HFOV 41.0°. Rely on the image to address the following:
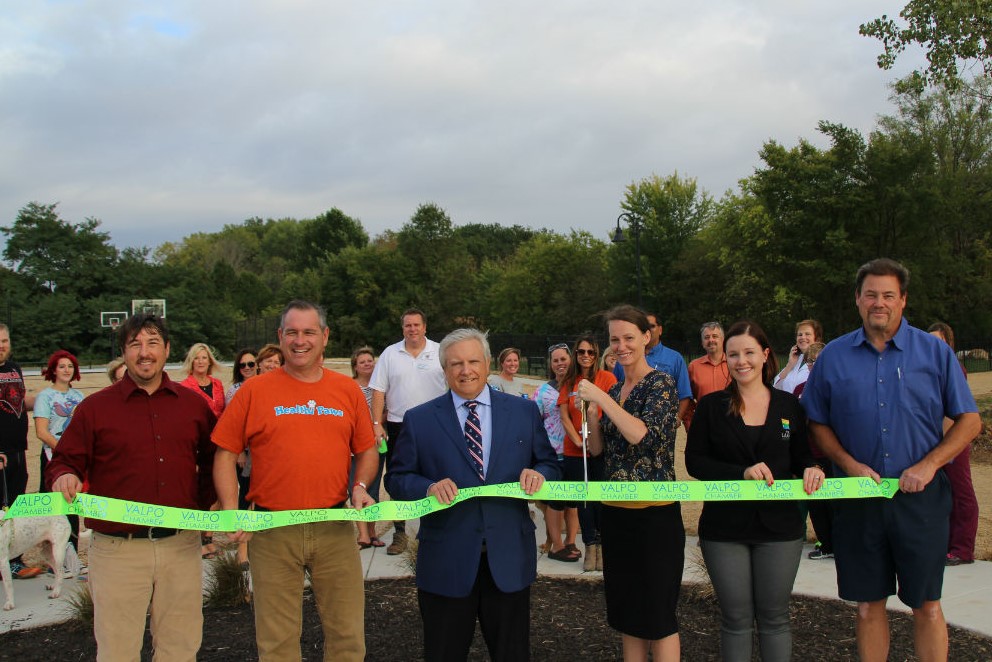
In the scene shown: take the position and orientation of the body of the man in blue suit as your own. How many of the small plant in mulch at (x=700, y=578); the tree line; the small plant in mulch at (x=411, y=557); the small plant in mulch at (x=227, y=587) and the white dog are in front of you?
0

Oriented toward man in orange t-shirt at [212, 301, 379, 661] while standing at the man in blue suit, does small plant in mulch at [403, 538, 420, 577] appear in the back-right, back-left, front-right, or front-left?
front-right

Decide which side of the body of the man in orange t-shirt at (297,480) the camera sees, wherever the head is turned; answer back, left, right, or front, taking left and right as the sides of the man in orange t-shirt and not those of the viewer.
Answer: front

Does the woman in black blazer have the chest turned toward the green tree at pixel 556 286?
no

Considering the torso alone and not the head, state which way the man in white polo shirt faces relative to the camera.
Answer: toward the camera

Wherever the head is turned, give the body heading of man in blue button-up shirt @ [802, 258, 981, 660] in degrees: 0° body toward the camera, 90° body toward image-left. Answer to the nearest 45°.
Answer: approximately 0°

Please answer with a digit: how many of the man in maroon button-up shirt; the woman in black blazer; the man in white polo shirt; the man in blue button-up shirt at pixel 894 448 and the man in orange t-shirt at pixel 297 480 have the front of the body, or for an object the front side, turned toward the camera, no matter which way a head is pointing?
5

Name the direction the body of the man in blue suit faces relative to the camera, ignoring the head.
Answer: toward the camera

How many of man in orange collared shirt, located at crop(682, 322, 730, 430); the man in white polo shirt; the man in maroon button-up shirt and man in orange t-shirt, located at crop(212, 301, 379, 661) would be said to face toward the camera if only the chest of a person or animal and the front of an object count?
4

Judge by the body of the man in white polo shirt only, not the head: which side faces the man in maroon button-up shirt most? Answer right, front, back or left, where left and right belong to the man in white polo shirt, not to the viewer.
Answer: front

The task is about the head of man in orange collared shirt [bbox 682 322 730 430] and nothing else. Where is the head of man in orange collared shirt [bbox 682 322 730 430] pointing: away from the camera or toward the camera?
toward the camera

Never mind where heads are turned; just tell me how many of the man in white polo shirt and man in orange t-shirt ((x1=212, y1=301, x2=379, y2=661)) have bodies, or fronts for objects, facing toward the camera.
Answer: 2

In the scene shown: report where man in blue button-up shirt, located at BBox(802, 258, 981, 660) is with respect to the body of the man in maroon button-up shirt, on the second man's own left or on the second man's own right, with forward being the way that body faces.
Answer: on the second man's own left

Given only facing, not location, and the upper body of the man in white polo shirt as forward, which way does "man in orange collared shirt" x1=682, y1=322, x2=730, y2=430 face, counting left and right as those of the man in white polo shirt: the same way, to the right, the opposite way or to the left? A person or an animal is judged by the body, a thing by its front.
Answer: the same way

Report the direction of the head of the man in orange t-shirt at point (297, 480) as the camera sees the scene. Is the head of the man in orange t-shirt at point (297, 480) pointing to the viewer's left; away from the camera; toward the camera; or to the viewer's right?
toward the camera

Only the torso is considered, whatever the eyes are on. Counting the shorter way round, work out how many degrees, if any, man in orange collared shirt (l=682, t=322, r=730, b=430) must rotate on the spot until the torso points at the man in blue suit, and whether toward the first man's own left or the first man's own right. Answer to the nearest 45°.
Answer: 0° — they already face them

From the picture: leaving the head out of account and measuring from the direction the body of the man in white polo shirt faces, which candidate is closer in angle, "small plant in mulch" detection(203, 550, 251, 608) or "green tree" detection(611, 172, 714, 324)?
the small plant in mulch

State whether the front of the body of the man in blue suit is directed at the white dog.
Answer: no

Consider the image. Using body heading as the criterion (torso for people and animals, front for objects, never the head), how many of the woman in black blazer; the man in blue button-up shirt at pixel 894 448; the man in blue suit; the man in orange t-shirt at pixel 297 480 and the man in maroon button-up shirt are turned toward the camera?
5
